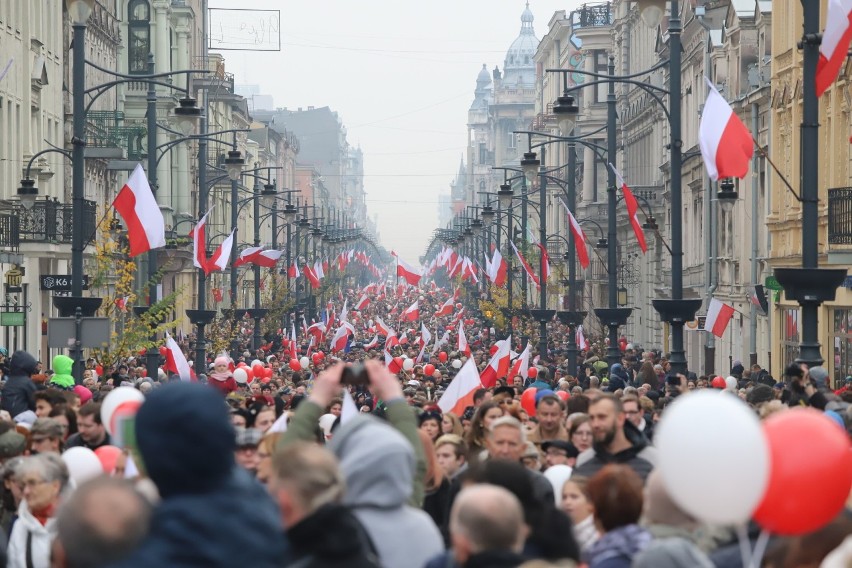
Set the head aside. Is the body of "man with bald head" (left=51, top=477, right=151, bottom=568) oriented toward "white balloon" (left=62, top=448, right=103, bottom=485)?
yes

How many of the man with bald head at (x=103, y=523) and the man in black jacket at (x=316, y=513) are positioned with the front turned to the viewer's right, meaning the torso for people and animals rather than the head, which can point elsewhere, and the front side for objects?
0

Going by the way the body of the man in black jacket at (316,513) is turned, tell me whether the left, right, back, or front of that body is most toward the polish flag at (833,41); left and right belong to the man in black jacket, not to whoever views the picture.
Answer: right

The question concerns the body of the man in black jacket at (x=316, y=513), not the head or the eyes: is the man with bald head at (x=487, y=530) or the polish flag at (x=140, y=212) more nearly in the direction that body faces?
the polish flag

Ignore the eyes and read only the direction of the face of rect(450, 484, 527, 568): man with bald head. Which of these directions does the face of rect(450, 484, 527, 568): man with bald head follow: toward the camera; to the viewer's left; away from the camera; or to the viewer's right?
away from the camera

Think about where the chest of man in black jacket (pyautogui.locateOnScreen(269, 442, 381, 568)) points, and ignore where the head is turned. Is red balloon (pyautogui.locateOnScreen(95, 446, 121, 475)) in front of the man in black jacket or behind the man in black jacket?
in front

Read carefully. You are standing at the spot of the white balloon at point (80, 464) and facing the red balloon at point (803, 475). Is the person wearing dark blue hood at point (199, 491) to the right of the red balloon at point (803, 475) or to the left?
right

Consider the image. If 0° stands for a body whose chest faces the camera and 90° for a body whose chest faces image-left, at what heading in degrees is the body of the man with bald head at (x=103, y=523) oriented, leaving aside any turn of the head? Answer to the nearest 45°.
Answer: approximately 180°

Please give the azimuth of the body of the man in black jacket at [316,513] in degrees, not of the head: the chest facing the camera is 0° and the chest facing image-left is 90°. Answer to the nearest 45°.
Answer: approximately 135°

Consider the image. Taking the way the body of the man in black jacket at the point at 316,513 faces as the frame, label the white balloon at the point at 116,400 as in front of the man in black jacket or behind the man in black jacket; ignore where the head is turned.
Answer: in front

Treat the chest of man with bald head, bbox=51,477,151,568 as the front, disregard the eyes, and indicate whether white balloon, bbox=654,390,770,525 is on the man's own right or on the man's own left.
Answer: on the man's own right
